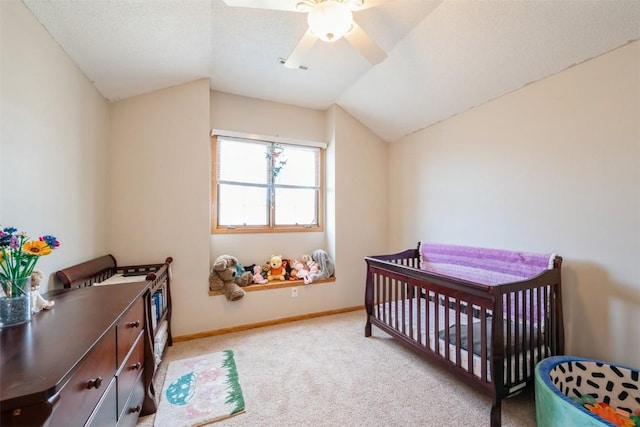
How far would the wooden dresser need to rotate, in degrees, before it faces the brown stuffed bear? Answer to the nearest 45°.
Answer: approximately 90° to its left

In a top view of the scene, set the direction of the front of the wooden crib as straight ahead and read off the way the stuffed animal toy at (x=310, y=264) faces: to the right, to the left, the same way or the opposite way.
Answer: to the left

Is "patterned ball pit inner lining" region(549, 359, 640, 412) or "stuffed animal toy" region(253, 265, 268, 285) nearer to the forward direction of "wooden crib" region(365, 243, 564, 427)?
the stuffed animal toy

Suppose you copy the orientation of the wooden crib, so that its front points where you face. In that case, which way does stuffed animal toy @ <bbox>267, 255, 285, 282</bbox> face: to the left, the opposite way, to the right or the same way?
to the left

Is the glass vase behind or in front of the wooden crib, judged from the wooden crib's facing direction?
in front

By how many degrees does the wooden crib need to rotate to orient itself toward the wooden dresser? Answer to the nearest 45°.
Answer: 0° — it already faces it

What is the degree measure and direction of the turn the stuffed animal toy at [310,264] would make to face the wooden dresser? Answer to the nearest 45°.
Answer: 0° — it already faces it

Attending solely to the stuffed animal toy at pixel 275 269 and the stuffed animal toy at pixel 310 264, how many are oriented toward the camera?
2

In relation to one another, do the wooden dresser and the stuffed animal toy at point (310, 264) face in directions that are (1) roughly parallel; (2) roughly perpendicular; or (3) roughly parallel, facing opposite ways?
roughly perpendicular

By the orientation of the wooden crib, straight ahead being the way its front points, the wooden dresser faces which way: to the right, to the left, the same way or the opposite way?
the opposite way
